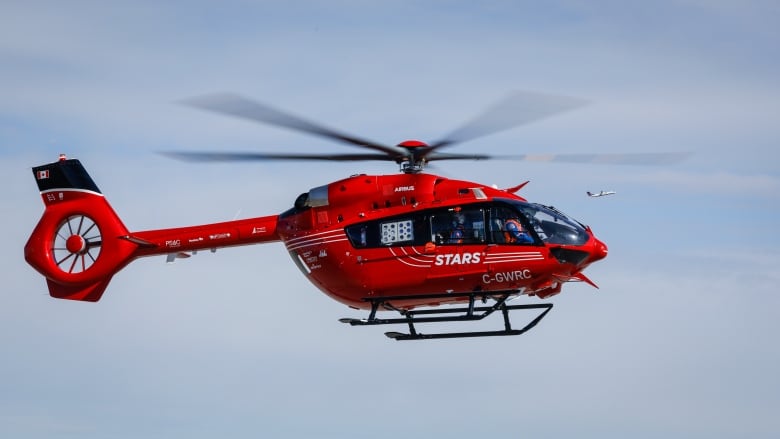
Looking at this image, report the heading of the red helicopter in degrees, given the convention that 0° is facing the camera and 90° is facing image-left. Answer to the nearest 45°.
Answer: approximately 270°
